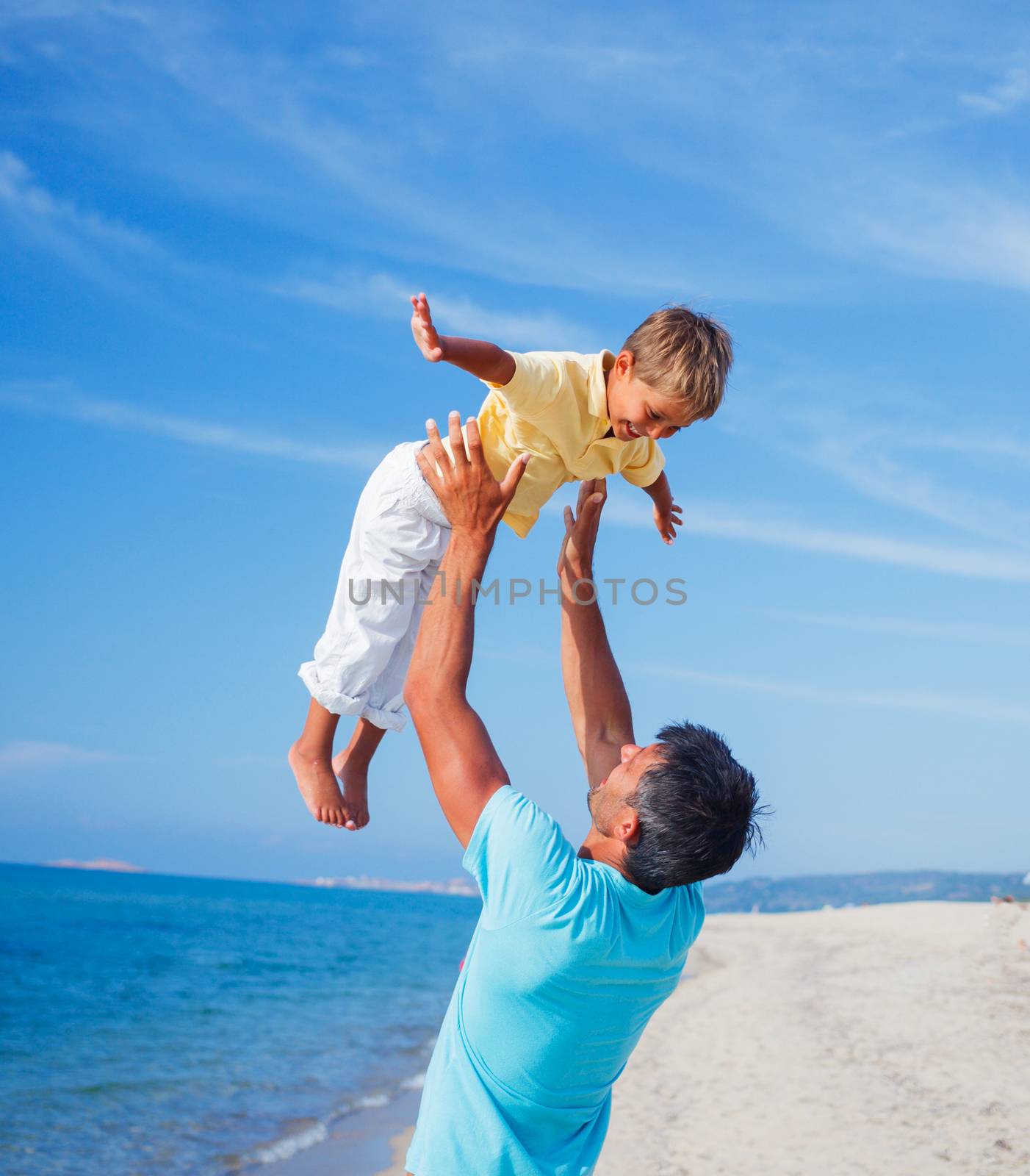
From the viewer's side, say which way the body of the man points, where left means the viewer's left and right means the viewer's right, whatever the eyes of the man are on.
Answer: facing away from the viewer and to the left of the viewer
